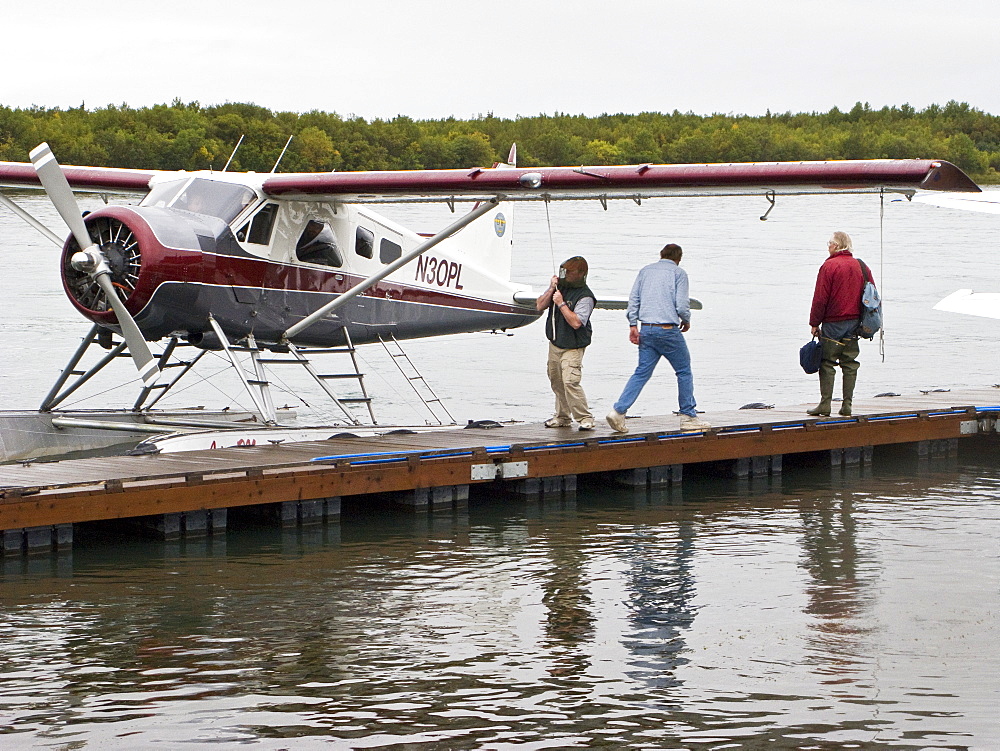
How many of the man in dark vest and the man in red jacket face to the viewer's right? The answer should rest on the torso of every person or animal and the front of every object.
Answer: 0

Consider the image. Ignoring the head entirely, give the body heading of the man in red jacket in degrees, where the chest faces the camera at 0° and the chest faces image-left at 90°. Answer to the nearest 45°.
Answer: approximately 135°

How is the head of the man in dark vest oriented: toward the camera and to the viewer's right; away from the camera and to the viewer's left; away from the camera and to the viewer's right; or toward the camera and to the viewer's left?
toward the camera and to the viewer's left

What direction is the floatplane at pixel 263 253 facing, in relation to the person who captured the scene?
facing the viewer and to the left of the viewer

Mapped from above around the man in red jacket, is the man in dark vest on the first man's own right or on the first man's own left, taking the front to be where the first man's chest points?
on the first man's own left

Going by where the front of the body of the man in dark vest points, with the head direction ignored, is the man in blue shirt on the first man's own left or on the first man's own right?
on the first man's own left
